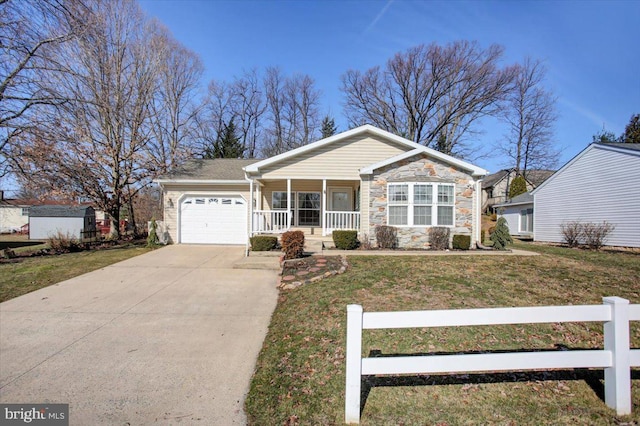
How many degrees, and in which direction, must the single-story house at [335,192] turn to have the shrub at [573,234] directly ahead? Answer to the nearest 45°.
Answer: approximately 90° to its left

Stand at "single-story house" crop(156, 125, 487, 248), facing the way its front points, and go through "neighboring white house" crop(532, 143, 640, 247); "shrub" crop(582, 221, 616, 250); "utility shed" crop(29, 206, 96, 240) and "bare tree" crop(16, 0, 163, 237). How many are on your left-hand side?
2

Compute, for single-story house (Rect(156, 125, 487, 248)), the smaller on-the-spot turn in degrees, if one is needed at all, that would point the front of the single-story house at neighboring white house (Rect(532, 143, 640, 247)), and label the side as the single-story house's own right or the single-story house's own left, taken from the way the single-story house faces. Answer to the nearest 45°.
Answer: approximately 90° to the single-story house's own left

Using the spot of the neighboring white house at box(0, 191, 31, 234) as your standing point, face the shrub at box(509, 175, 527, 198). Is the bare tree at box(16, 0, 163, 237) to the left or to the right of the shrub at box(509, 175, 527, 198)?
right

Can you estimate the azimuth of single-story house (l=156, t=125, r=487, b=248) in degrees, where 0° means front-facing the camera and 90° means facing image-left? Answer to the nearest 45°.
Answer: approximately 0°

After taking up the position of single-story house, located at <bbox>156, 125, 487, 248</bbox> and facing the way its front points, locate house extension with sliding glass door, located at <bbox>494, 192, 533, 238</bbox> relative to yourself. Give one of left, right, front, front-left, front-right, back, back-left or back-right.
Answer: back-left

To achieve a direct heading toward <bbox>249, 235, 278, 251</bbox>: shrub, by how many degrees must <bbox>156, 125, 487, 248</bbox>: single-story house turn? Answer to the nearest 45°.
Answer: approximately 45° to its right

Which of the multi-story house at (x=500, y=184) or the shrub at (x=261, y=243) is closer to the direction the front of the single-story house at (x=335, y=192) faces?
the shrub

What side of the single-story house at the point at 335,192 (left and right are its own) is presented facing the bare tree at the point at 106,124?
right

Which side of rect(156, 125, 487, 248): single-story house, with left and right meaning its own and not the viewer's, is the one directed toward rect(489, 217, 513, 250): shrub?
left

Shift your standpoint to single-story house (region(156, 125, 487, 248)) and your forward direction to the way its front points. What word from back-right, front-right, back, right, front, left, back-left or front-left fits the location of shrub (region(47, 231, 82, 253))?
right
